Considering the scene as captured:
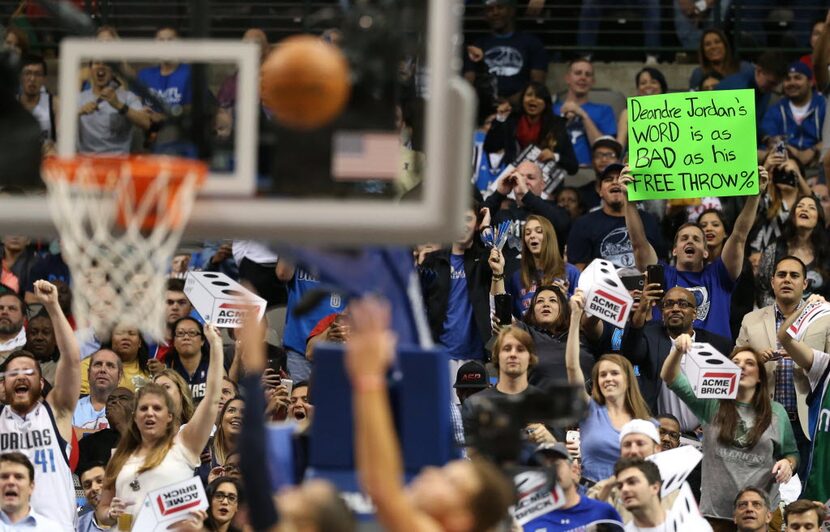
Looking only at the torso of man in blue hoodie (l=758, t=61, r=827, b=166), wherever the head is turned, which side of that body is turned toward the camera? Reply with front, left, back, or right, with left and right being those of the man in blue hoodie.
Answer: front

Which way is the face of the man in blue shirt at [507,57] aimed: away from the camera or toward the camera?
toward the camera

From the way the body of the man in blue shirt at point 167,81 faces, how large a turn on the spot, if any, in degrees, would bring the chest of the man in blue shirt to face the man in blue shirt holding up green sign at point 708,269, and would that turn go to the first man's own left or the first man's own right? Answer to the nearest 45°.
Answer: approximately 45° to the first man's own left

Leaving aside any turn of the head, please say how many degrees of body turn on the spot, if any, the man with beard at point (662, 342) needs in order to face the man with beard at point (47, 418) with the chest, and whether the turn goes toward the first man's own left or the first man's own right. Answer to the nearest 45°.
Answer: approximately 45° to the first man's own right

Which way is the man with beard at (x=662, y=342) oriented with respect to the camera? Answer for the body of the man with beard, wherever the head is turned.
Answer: toward the camera

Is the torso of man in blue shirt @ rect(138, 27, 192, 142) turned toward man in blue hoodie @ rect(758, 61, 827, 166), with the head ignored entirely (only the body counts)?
no

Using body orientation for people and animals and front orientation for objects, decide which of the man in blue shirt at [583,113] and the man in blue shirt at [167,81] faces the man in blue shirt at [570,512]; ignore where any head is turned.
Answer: the man in blue shirt at [583,113]

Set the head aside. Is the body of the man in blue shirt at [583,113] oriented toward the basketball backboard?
yes

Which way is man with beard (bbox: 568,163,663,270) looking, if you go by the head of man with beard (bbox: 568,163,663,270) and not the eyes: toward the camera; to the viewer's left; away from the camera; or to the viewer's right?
toward the camera

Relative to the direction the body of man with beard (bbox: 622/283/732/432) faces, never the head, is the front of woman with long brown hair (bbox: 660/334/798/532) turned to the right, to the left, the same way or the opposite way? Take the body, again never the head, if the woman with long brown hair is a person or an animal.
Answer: the same way

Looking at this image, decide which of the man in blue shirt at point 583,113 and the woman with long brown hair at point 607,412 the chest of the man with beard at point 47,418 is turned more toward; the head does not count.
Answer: the woman with long brown hair

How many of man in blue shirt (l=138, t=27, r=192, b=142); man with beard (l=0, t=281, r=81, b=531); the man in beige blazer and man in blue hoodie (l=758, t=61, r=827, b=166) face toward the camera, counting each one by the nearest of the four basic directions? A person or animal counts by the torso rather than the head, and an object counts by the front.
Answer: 4

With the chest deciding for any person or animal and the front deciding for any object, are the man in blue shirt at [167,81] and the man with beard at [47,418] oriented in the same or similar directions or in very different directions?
same or similar directions

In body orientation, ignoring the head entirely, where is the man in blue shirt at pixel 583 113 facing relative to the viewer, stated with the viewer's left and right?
facing the viewer

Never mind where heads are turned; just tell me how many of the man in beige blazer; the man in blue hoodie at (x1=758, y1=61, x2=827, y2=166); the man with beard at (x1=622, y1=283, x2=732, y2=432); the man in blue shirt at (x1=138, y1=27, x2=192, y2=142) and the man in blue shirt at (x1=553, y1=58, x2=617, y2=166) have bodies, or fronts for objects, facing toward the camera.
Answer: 5
